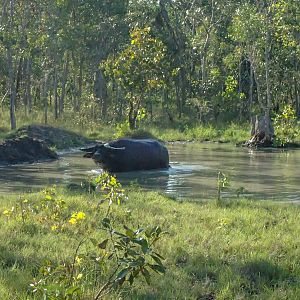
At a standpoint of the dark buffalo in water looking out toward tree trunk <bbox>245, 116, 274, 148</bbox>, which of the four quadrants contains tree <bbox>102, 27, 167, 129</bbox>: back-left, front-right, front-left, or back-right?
front-left

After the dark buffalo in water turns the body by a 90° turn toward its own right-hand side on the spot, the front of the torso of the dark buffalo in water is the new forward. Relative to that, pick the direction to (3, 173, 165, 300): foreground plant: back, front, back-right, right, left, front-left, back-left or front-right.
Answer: back

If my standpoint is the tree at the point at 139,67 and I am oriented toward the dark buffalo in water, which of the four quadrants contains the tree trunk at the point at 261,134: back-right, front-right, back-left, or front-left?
front-left

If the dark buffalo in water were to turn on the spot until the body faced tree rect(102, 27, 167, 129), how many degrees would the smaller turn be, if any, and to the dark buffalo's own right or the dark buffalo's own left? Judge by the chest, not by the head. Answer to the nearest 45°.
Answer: approximately 90° to the dark buffalo's own right

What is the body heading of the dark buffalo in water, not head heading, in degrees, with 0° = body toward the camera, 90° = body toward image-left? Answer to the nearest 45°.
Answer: approximately 90°

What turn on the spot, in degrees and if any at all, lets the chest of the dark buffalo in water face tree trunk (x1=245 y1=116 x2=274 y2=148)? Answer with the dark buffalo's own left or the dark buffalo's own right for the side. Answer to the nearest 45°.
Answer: approximately 135° to the dark buffalo's own right
